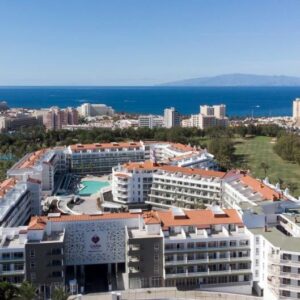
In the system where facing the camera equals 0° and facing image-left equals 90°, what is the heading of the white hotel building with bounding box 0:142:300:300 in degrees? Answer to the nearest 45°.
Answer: approximately 0°

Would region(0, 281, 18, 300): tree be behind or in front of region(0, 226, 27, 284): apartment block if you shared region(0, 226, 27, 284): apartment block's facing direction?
in front
